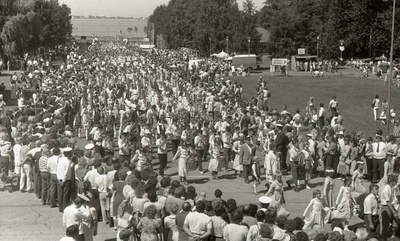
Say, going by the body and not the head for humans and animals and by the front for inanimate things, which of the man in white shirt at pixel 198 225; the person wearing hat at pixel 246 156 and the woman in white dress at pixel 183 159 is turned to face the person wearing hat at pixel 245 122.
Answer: the man in white shirt

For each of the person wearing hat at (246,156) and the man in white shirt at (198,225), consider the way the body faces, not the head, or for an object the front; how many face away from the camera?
1

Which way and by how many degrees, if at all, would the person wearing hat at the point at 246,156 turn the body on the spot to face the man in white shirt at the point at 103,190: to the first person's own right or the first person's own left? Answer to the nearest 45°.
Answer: approximately 90° to the first person's own right

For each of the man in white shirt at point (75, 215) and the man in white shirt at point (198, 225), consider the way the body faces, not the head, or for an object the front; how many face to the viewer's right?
1

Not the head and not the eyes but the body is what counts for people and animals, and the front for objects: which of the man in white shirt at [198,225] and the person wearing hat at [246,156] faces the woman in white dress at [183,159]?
the man in white shirt

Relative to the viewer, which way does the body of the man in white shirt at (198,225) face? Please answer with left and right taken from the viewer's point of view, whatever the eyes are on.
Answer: facing away from the viewer

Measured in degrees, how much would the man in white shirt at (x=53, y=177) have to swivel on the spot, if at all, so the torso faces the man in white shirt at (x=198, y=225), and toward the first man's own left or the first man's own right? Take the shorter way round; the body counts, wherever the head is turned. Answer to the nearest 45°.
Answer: approximately 90° to the first man's own right

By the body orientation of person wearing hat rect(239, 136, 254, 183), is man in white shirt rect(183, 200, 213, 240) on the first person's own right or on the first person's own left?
on the first person's own right

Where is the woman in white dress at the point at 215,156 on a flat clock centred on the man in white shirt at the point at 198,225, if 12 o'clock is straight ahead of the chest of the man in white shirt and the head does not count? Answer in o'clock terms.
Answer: The woman in white dress is roughly at 12 o'clock from the man in white shirt.

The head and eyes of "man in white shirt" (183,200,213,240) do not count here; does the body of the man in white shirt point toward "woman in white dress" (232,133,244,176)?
yes
